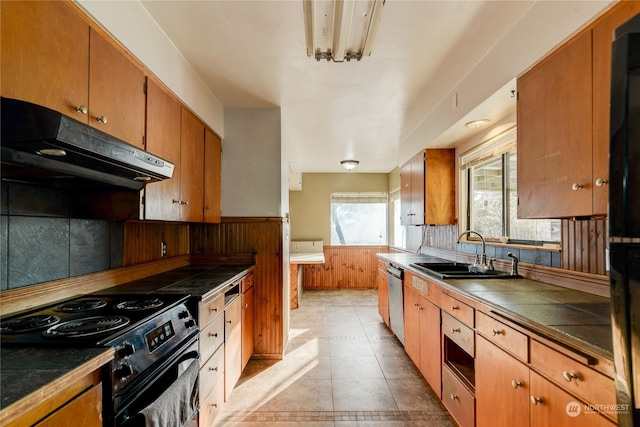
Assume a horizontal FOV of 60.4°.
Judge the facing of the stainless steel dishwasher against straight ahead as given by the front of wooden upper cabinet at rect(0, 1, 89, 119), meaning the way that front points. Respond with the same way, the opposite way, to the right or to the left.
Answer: the opposite way

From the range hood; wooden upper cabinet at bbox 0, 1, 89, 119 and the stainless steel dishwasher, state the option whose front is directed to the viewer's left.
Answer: the stainless steel dishwasher

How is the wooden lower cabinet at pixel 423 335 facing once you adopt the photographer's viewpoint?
facing to the left of the viewer

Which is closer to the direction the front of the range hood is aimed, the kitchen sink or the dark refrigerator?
the dark refrigerator

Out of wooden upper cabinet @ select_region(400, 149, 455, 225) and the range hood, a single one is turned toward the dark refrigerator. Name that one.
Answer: the range hood

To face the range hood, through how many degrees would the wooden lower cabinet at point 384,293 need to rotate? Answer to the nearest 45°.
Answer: approximately 90° to its left

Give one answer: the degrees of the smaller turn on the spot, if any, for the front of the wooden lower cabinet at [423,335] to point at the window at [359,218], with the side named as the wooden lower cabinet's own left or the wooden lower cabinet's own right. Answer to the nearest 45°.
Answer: approximately 90° to the wooden lower cabinet's own right

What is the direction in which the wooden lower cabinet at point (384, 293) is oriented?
to the viewer's left

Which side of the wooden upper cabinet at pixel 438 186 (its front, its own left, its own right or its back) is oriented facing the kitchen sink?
left

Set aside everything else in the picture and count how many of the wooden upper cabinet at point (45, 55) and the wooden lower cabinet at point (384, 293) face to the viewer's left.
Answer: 1

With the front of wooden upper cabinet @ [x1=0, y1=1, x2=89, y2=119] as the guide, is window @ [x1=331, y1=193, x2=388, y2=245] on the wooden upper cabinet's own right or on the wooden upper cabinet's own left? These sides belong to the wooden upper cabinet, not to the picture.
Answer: on the wooden upper cabinet's own left

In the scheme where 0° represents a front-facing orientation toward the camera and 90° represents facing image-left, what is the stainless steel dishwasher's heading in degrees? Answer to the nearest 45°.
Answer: approximately 90°

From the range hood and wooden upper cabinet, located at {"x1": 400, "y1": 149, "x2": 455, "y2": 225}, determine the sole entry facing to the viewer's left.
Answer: the wooden upper cabinet
